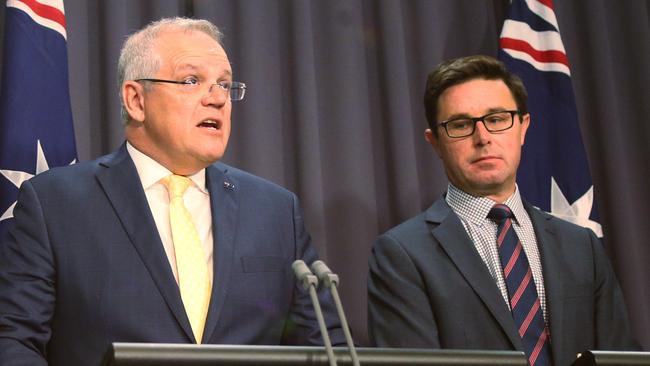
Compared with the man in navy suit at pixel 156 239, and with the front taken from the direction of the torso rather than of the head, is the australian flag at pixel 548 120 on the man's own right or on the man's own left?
on the man's own left

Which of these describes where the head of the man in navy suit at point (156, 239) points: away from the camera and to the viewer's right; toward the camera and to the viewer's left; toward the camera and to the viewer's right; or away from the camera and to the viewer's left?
toward the camera and to the viewer's right

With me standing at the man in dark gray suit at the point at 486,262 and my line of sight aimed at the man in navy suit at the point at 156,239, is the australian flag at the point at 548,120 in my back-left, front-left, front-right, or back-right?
back-right

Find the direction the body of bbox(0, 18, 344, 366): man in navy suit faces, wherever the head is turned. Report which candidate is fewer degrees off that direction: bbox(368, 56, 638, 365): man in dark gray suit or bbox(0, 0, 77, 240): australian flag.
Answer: the man in dark gray suit

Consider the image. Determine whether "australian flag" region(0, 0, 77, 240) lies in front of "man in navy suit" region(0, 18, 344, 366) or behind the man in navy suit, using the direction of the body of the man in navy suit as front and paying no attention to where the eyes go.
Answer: behind

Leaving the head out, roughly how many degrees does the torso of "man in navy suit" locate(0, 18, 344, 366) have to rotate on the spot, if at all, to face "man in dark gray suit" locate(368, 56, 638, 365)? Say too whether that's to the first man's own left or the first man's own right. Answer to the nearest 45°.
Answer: approximately 45° to the first man's own left

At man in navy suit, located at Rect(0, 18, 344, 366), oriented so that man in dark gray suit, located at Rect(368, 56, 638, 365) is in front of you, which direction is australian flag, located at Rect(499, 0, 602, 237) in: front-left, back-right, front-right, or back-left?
front-left
